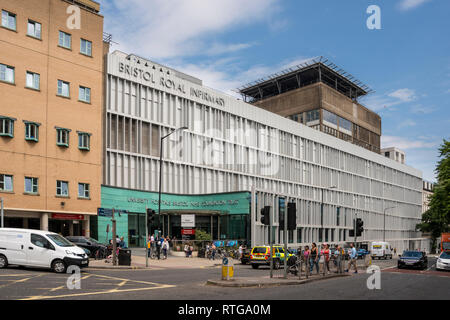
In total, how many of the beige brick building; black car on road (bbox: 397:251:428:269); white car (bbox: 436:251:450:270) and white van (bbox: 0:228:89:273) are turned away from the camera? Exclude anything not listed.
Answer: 0

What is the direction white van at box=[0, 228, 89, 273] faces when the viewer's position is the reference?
facing the viewer and to the right of the viewer

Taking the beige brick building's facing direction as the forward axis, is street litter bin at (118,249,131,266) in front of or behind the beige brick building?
in front

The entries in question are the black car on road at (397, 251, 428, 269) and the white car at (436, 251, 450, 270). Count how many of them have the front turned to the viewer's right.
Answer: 0

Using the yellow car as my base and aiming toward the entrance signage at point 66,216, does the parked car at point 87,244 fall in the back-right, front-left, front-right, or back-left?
front-left

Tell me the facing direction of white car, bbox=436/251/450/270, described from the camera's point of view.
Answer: facing the viewer and to the left of the viewer
